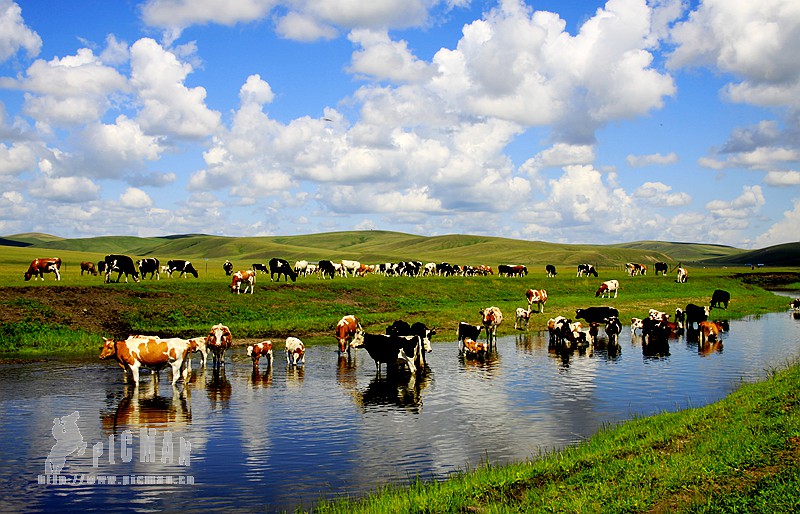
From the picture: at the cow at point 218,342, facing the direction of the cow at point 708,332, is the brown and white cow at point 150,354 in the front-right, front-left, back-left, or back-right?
back-right

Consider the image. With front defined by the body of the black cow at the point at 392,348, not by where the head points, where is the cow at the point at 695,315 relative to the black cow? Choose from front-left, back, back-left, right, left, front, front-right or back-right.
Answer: back-right

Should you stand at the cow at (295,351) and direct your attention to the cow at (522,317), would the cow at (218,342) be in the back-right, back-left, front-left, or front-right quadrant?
back-left

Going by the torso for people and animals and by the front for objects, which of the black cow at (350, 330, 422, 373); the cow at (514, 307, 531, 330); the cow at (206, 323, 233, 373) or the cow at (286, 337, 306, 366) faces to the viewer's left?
the black cow

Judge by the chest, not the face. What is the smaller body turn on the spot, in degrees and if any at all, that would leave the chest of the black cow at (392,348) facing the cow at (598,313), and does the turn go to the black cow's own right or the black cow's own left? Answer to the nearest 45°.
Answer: approximately 135° to the black cow's own right

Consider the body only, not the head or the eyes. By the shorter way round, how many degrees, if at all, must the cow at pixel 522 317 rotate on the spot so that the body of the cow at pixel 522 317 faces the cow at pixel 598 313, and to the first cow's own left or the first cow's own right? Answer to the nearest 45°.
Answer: approximately 90° to the first cow's own left

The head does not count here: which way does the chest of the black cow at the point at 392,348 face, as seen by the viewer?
to the viewer's left

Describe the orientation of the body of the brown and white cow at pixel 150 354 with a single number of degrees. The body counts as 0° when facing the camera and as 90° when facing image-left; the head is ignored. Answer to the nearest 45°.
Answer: approximately 90°

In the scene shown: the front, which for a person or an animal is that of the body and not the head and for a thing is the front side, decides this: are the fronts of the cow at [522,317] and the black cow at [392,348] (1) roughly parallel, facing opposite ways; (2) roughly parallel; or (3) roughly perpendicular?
roughly perpendicular

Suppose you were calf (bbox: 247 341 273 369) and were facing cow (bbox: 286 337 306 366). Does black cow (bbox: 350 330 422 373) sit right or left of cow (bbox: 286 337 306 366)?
right
